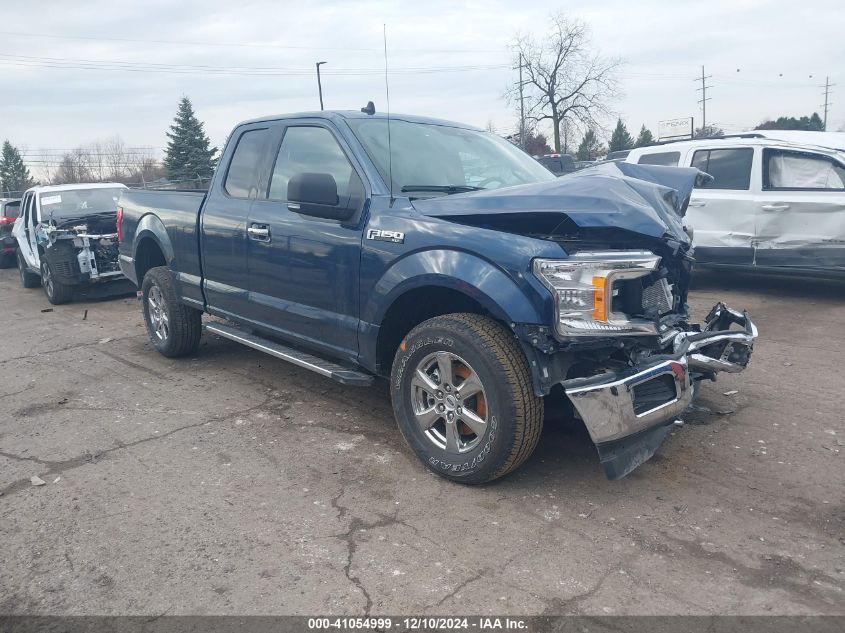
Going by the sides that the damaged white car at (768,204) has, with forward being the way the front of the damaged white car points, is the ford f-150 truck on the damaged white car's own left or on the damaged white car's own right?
on the damaged white car's own right

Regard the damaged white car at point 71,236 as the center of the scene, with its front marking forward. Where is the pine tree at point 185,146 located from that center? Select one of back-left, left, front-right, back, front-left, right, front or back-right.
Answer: back-left

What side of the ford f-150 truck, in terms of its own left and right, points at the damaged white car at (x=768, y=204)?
left

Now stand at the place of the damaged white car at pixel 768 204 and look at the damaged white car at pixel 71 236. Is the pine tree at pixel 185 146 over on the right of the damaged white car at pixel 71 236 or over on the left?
right

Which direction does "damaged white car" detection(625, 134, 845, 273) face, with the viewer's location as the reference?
facing to the right of the viewer

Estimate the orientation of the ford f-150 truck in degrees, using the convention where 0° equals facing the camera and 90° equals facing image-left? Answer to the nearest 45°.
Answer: approximately 315°

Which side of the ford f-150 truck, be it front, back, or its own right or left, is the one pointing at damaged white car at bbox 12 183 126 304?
back

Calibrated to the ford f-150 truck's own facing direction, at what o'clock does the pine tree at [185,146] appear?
The pine tree is roughly at 7 o'clock from the ford f-150 truck.
